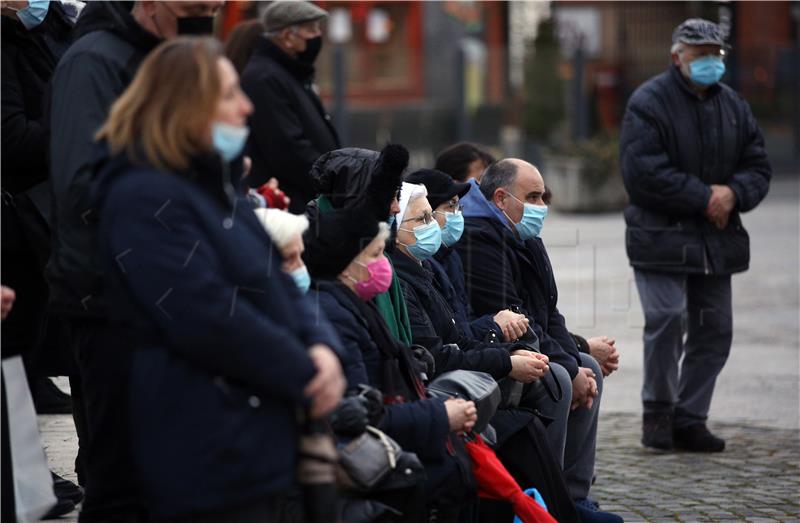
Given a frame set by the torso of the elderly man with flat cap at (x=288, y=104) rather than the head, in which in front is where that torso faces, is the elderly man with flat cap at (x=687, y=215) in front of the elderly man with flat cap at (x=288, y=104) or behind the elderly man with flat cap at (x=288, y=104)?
in front

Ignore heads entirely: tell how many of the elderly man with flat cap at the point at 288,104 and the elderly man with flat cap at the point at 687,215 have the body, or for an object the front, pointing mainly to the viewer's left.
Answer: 0

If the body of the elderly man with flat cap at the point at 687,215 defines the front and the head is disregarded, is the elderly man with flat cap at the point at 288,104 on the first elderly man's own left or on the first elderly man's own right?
on the first elderly man's own right

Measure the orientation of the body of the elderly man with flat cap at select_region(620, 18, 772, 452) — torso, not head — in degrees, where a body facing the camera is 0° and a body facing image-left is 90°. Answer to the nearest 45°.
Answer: approximately 315°

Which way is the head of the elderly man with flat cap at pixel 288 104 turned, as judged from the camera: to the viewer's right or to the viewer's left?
to the viewer's right

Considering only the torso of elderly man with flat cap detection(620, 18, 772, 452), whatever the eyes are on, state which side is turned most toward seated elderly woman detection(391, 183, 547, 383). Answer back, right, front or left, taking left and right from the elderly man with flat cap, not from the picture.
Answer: right

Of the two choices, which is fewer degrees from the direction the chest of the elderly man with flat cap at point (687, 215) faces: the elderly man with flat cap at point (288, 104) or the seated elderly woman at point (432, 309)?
the seated elderly woman

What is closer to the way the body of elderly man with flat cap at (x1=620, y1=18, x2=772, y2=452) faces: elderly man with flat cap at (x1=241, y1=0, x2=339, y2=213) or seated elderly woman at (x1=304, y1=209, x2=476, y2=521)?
the seated elderly woman

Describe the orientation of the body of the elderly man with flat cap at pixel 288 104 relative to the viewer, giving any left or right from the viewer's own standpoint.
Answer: facing to the right of the viewer
